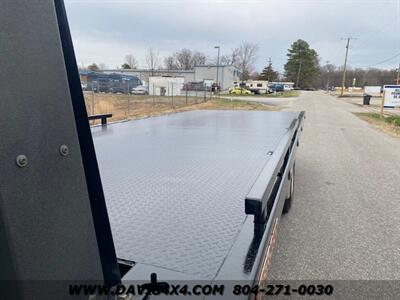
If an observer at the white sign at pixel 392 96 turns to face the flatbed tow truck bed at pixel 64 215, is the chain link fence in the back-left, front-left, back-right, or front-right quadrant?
front-right

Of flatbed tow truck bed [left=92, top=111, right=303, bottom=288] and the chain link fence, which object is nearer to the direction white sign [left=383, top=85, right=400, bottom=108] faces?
the flatbed tow truck bed

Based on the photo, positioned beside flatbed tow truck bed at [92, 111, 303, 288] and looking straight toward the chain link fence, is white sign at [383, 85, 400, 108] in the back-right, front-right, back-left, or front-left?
front-right

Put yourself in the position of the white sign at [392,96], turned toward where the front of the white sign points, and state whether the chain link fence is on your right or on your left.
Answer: on your right

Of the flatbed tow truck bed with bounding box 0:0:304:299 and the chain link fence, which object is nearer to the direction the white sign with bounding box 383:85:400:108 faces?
the flatbed tow truck bed

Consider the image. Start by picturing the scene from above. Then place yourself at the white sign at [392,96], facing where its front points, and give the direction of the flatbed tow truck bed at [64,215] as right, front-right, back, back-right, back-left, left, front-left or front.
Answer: front

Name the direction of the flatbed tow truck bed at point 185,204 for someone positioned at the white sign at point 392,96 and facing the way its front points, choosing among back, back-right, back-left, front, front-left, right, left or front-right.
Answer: front

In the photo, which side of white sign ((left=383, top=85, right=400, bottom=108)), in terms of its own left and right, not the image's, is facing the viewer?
front

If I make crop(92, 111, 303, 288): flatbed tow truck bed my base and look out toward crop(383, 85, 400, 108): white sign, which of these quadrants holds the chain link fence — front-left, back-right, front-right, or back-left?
front-left
